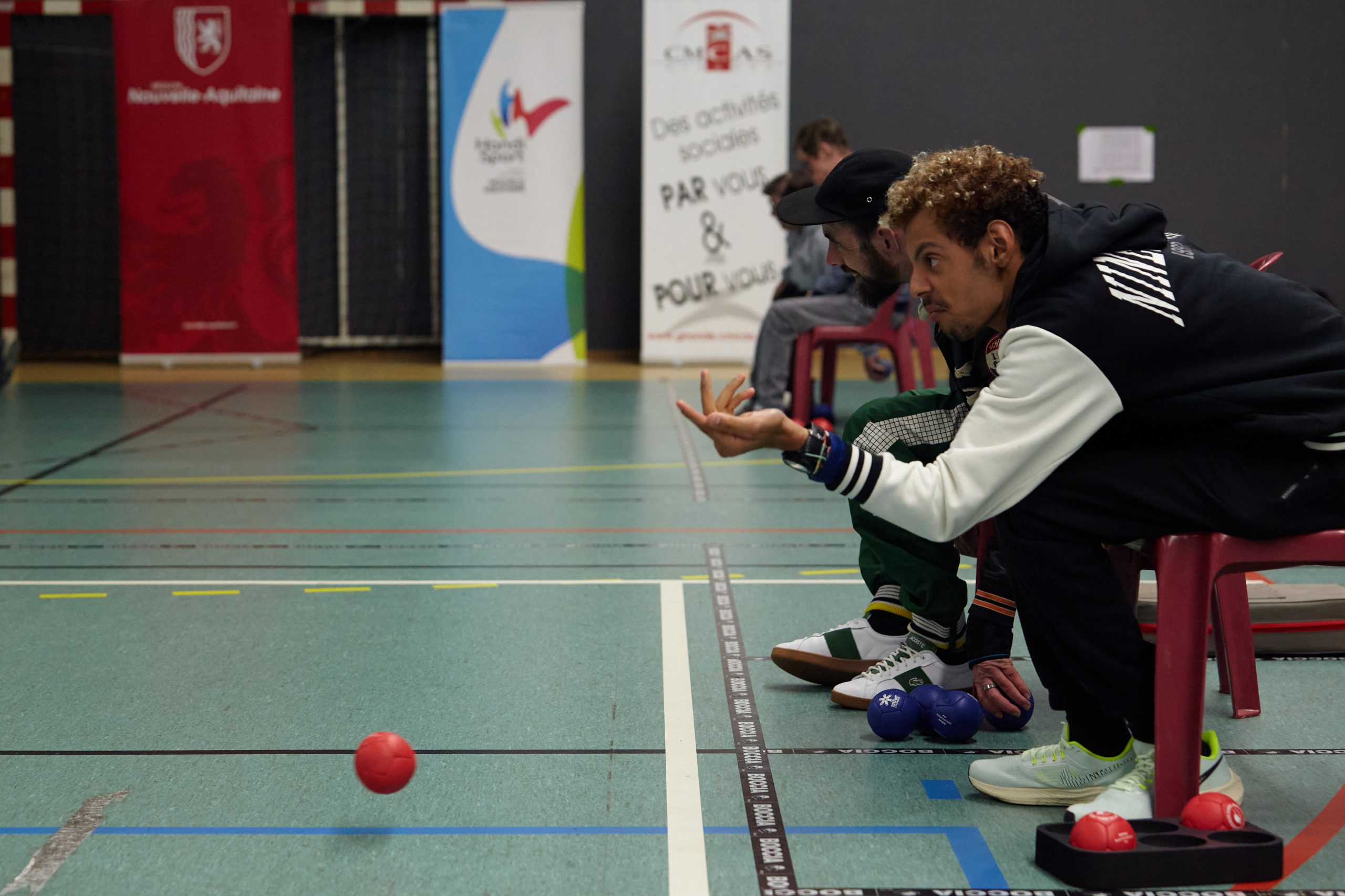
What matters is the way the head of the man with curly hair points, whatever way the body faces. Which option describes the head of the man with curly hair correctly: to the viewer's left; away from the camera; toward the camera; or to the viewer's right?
to the viewer's left

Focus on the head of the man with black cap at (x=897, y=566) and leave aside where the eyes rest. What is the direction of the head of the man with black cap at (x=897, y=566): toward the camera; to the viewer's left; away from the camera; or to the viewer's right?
to the viewer's left

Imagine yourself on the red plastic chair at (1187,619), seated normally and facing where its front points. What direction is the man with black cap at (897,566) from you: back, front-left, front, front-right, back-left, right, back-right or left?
front-right

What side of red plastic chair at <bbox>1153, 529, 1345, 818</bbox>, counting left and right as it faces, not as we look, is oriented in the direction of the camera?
left

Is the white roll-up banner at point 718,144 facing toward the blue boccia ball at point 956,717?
yes

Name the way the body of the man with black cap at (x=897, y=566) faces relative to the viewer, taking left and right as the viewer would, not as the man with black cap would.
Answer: facing to the left of the viewer

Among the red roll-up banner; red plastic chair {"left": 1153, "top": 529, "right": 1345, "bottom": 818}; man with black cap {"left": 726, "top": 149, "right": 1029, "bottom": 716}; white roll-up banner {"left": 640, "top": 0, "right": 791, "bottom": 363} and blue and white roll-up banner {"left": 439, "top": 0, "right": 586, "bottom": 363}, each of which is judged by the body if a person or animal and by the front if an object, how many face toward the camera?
3

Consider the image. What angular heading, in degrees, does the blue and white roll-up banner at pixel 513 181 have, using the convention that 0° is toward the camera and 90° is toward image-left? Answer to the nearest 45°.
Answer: approximately 0°

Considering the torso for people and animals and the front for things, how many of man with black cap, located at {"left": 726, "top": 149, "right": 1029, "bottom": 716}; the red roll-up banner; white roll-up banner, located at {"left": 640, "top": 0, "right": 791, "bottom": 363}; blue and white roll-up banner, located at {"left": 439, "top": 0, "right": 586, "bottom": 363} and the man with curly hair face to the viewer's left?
2

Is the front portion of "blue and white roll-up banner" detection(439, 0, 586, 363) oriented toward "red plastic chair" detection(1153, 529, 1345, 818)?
yes

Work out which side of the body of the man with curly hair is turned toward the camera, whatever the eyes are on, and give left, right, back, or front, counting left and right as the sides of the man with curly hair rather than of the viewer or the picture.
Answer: left

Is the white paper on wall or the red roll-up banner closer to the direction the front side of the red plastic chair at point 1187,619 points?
the red roll-up banner
